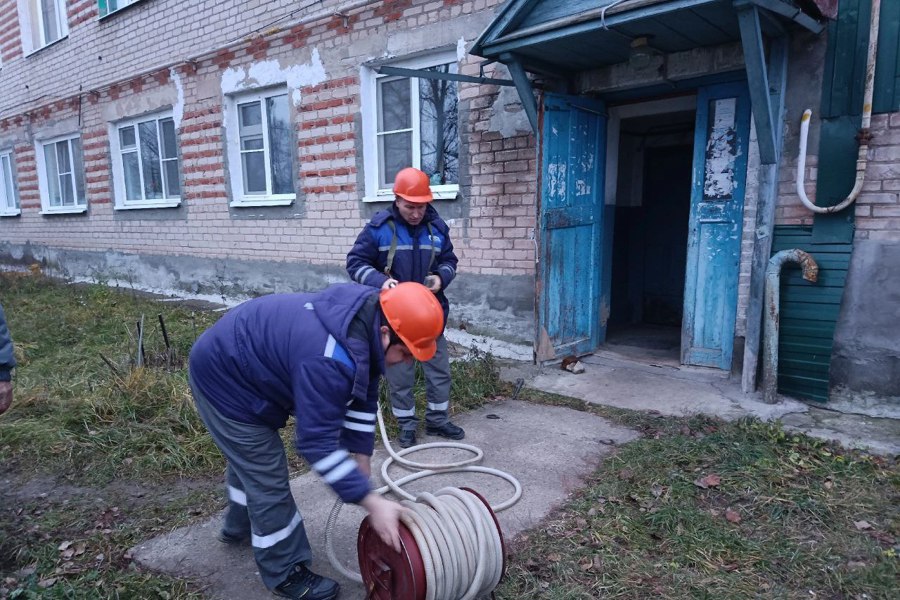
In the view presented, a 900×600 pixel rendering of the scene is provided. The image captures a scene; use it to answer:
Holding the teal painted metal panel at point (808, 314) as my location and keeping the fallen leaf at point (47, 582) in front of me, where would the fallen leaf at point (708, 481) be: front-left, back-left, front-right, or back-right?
front-left

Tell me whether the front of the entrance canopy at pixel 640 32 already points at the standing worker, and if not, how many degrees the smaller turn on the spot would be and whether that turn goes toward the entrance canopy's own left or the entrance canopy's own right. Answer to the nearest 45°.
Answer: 0° — it already faces them

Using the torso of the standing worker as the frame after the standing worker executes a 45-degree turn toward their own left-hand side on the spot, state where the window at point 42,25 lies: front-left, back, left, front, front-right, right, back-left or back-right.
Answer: back

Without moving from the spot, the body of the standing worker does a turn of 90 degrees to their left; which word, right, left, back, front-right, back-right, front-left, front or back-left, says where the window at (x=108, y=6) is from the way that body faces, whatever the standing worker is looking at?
back-left

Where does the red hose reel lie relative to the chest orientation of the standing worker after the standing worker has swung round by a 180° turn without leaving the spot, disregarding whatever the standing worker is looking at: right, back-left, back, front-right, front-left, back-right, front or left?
back

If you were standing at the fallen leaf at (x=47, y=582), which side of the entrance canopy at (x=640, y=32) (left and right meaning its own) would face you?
front

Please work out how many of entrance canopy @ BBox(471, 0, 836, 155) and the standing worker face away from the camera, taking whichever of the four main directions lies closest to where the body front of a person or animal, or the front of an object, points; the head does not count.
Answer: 0

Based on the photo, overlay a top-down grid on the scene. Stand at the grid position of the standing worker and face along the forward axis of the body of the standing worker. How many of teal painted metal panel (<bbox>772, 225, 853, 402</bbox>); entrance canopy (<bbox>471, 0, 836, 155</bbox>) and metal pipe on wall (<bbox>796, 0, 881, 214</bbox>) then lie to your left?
3

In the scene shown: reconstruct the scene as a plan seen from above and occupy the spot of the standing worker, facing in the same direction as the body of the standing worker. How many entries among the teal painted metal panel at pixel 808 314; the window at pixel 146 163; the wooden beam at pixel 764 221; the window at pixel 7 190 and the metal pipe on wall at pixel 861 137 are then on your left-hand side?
3

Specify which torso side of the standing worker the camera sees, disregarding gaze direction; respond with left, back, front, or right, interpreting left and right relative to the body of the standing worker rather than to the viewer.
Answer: front

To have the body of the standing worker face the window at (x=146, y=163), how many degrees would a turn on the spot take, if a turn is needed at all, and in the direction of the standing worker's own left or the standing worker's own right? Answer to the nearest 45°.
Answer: approximately 135° to the standing worker's own right

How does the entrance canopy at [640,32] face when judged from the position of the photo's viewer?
facing the viewer and to the left of the viewer

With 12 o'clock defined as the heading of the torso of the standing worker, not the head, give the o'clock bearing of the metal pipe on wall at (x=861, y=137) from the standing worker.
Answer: The metal pipe on wall is roughly at 9 o'clock from the standing worker.

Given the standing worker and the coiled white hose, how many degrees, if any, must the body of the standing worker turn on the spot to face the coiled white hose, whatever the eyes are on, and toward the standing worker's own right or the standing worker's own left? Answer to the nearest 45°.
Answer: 0° — they already face it

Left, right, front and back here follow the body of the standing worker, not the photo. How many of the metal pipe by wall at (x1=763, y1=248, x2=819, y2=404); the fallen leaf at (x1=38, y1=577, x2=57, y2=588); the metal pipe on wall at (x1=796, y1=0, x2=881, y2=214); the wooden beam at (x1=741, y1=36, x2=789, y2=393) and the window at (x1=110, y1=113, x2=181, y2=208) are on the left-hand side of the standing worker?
3
